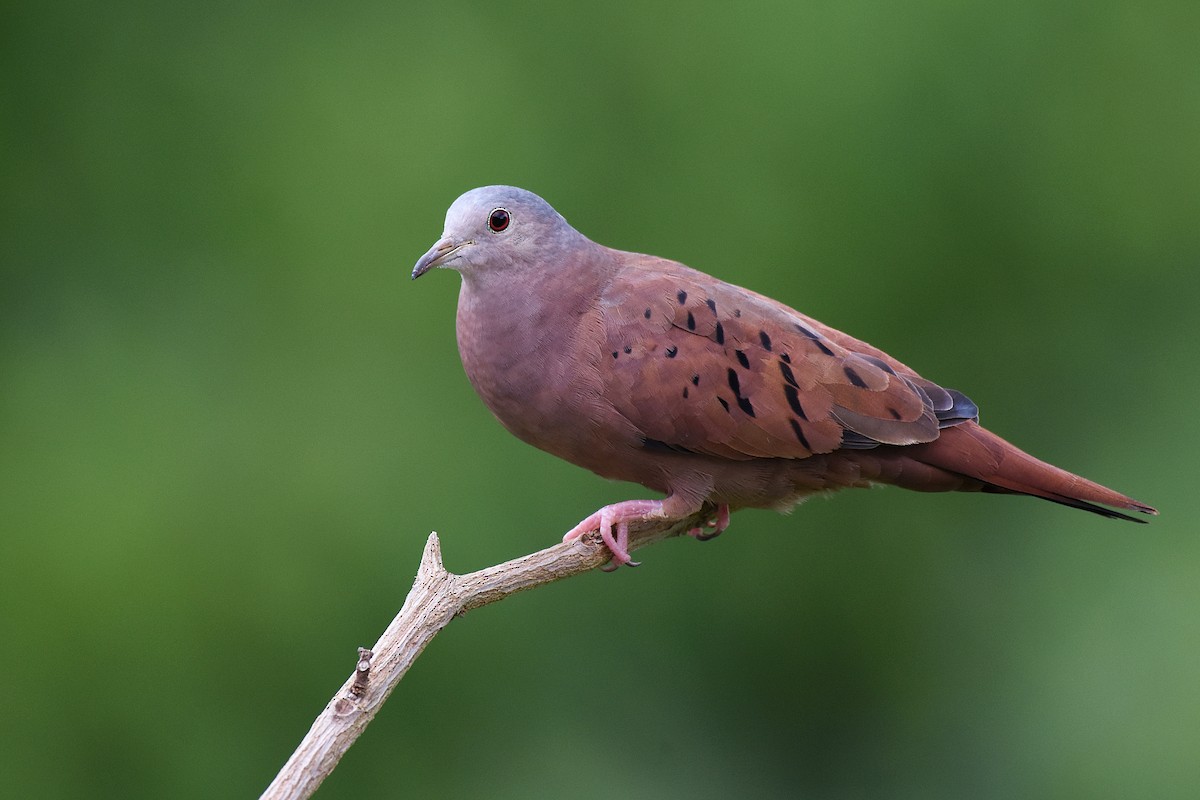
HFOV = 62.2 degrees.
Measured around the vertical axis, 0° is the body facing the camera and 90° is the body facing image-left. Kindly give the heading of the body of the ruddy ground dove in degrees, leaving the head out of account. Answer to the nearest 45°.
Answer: approximately 90°
